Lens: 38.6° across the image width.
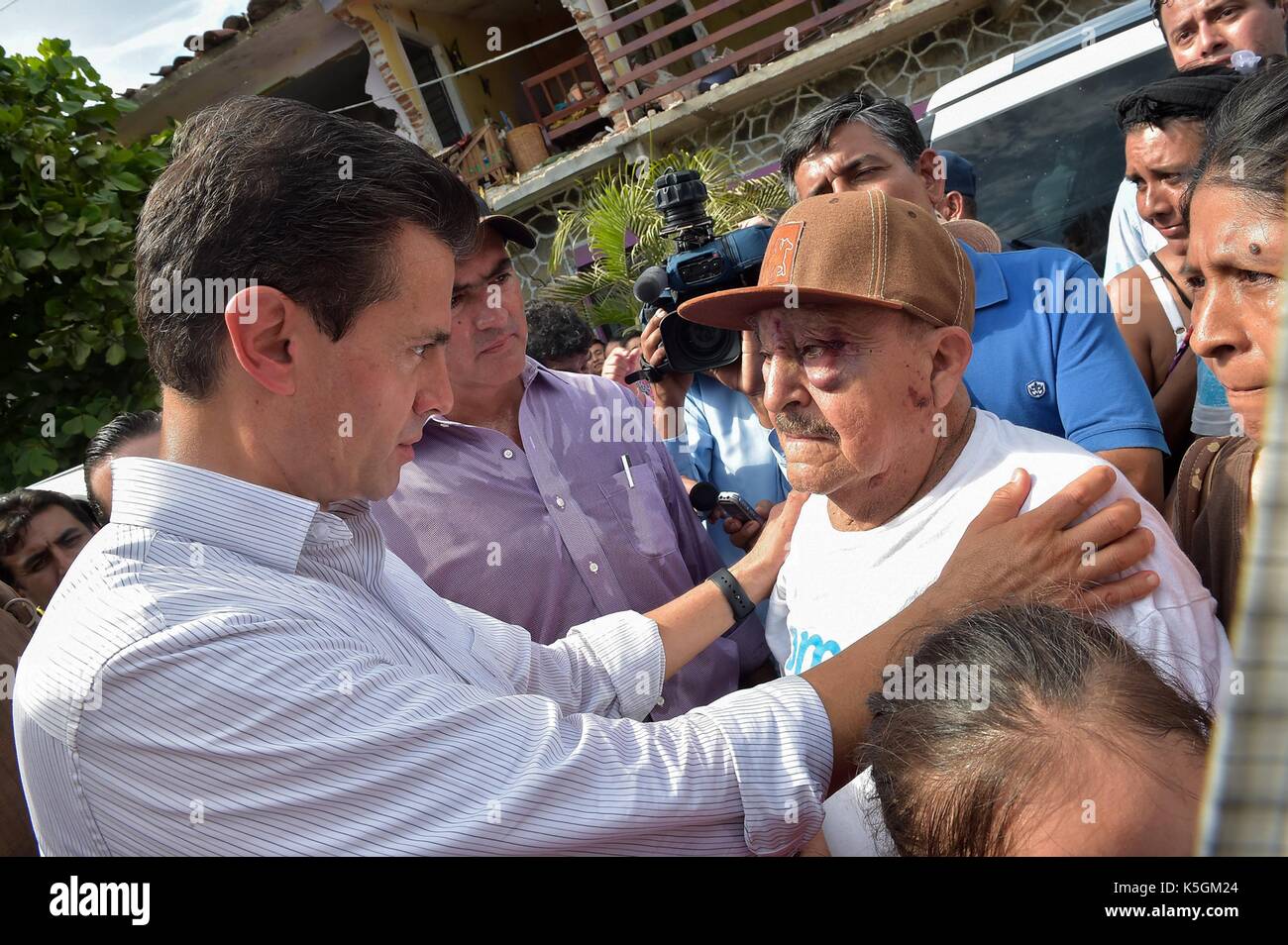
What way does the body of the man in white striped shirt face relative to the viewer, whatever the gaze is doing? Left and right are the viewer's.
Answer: facing to the right of the viewer

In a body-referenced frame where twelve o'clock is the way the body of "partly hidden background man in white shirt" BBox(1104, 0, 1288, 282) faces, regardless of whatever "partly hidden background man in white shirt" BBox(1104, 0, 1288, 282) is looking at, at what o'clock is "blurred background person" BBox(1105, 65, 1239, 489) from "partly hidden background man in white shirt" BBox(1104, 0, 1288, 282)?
"blurred background person" BBox(1105, 65, 1239, 489) is roughly at 11 o'clock from "partly hidden background man in white shirt" BBox(1104, 0, 1288, 282).

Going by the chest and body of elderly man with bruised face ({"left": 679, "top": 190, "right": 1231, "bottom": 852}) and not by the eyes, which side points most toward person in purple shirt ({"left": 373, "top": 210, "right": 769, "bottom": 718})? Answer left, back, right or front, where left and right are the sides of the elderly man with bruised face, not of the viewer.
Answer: right

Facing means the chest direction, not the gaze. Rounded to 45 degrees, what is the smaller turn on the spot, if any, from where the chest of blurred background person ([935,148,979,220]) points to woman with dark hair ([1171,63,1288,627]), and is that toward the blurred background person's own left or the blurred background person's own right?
approximately 90° to the blurred background person's own left

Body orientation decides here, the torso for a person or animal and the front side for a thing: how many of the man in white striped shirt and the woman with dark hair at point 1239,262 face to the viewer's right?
1

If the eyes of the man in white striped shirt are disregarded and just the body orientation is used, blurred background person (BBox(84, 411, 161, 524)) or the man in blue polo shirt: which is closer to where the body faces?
the man in blue polo shirt
